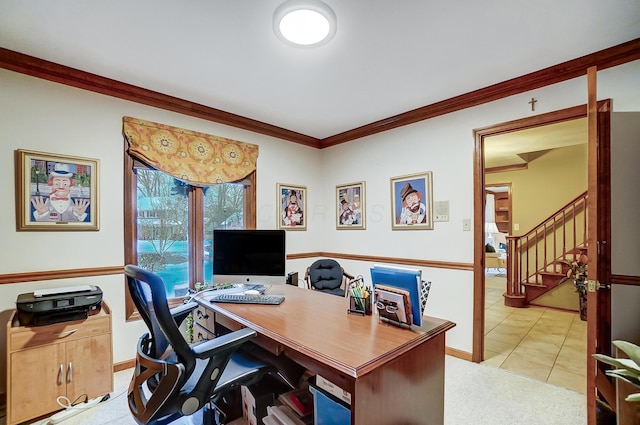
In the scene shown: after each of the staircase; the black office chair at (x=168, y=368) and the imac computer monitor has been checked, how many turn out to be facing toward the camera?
1

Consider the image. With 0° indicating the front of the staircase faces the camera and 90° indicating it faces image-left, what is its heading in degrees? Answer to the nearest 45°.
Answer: approximately 90°

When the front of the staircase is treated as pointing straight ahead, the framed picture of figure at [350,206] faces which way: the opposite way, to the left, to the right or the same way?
to the left

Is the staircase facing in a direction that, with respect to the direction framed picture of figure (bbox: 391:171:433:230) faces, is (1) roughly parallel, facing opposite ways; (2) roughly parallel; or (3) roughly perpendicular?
roughly perpendicular

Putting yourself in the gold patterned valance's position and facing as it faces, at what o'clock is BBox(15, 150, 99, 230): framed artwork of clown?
The framed artwork of clown is roughly at 4 o'clock from the gold patterned valance.

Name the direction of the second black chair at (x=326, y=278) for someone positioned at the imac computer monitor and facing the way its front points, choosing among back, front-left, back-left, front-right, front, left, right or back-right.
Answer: back-left

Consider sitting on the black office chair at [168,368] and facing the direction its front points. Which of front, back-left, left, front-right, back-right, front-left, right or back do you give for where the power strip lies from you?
left

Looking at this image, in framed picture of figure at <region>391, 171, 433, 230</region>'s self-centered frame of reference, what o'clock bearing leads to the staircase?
The staircase is roughly at 6 o'clock from the framed picture of figure.

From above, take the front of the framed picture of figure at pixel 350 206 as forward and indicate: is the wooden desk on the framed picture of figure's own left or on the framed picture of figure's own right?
on the framed picture of figure's own left

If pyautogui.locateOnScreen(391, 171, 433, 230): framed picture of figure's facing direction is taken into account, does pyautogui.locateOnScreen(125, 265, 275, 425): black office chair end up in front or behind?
in front

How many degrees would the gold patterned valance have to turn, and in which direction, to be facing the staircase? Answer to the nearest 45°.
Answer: approximately 45° to its left
